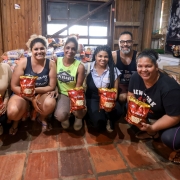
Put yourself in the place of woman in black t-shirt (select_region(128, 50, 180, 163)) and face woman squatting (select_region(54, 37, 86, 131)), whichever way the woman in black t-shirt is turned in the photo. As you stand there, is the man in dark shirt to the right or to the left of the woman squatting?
right

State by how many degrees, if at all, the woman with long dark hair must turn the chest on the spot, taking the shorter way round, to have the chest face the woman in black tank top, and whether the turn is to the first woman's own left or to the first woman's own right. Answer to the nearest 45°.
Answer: approximately 90° to the first woman's own right

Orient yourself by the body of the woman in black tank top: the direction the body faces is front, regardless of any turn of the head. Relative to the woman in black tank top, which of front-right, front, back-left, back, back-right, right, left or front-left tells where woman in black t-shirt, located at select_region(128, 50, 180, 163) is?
front-left

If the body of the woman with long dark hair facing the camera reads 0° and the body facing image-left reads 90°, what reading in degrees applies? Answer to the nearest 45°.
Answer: approximately 0°

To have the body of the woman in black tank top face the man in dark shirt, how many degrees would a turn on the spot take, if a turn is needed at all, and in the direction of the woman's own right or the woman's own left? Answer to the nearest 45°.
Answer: approximately 90° to the woman's own left

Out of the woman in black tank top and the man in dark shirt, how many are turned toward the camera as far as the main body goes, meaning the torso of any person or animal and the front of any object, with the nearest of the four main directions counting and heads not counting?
2

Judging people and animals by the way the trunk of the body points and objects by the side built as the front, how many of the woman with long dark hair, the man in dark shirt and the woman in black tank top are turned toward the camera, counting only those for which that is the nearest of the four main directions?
3

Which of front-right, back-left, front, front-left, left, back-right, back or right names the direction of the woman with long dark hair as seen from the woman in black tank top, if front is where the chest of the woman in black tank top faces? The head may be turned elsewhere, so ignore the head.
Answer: left
